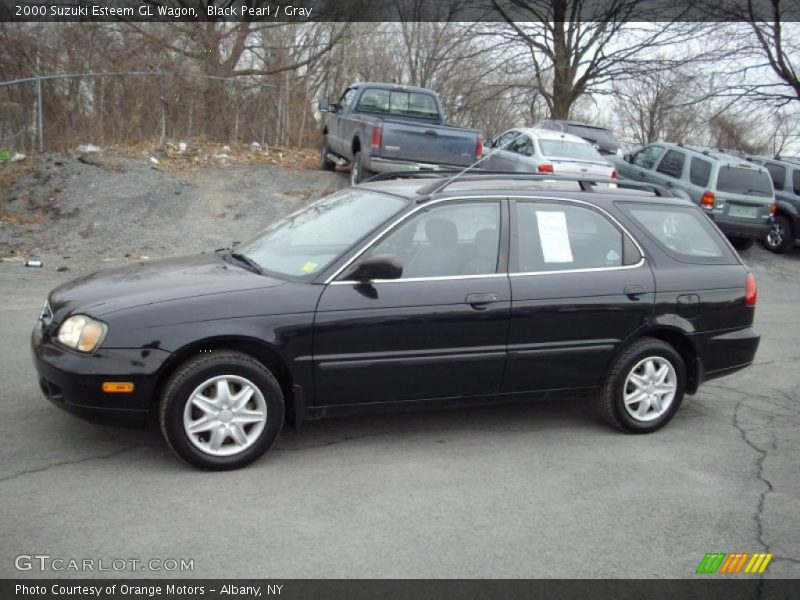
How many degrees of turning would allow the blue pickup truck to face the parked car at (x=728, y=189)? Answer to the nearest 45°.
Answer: approximately 135° to its right

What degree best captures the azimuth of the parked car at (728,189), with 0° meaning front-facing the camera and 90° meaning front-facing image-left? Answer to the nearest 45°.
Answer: approximately 135°

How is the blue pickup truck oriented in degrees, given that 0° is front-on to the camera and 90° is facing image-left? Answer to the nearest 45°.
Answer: approximately 135°

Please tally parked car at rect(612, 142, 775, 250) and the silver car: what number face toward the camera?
0

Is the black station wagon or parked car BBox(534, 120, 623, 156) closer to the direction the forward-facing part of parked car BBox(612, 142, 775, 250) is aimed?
the parked car

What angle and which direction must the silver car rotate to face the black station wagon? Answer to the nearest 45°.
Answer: approximately 135° to its left

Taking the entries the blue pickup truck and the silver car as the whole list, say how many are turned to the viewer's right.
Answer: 0

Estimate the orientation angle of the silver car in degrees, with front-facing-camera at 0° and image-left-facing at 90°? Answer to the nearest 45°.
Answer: approximately 135°
